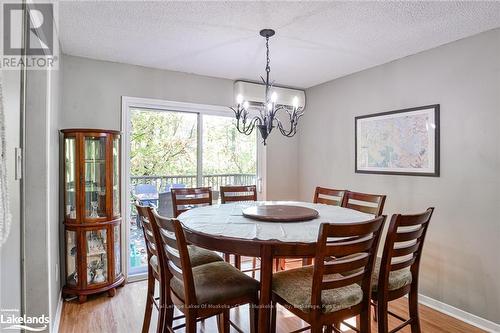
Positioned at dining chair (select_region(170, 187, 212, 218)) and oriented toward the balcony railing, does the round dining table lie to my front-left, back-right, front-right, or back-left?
back-right

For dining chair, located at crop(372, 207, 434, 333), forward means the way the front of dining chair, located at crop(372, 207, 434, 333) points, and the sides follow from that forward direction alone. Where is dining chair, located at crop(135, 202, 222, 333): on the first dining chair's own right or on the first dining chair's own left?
on the first dining chair's own left

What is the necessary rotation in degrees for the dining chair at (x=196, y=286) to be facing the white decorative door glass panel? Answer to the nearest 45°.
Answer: approximately 180°

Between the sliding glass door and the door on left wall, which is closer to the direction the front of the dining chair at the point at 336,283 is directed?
the sliding glass door

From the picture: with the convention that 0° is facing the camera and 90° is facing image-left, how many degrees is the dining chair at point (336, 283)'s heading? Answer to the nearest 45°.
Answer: approximately 135°

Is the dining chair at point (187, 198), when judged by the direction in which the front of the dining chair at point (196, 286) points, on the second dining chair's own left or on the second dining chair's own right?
on the second dining chair's own left

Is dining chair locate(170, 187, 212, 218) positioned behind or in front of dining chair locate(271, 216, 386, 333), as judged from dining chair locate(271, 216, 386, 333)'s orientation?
in front

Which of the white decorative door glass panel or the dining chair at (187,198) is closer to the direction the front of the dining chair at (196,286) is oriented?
the dining chair

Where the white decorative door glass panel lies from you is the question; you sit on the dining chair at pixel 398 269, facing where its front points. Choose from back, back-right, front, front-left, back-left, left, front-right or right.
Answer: left

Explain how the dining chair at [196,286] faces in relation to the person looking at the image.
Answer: facing away from the viewer and to the right of the viewer

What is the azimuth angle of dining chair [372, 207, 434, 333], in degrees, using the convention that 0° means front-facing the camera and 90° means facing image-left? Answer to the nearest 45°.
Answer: approximately 135°

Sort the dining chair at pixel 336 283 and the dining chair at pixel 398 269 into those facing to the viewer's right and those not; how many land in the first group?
0

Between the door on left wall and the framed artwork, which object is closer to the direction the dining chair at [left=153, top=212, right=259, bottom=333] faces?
the framed artwork

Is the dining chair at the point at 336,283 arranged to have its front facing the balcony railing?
yes

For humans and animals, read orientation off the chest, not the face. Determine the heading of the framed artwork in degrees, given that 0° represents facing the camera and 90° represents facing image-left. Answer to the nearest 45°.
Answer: approximately 45°
